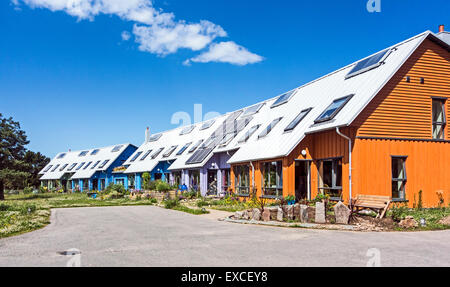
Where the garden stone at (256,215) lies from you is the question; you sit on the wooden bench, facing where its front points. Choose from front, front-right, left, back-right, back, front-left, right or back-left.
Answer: front-right

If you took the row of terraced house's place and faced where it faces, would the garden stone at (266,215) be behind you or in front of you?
in front

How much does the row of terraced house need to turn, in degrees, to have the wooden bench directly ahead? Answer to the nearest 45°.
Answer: approximately 45° to its left

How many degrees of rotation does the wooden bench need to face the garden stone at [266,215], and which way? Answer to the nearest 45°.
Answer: approximately 45° to its right

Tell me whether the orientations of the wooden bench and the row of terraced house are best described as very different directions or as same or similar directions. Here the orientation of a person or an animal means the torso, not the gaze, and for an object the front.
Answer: same or similar directions

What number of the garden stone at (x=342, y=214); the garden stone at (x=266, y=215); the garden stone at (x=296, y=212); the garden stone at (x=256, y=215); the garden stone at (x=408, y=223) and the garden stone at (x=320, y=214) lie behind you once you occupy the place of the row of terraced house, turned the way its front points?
0

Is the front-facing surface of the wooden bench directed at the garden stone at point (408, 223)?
no

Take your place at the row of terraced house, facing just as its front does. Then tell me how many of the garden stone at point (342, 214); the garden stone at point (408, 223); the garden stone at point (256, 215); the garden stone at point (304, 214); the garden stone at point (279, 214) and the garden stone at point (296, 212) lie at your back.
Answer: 0

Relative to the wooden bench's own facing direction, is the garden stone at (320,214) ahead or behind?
ahead

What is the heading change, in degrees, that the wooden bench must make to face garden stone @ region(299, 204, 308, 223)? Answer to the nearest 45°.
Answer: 0° — it already faces it

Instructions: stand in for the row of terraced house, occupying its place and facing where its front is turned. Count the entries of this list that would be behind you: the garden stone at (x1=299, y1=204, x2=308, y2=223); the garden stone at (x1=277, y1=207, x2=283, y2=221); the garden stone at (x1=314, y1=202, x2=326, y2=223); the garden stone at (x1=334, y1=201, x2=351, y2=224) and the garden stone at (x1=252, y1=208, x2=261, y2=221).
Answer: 0

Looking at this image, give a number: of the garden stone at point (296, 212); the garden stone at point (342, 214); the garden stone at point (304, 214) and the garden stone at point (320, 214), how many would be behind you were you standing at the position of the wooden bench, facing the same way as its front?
0

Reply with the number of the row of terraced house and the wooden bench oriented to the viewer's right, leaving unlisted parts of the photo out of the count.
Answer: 0

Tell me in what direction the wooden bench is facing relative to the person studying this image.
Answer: facing the viewer and to the left of the viewer

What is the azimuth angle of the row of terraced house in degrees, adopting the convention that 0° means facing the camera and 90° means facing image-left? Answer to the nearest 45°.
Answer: approximately 45°

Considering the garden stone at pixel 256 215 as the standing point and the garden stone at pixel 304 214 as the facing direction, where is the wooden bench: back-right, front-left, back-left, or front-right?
front-left
